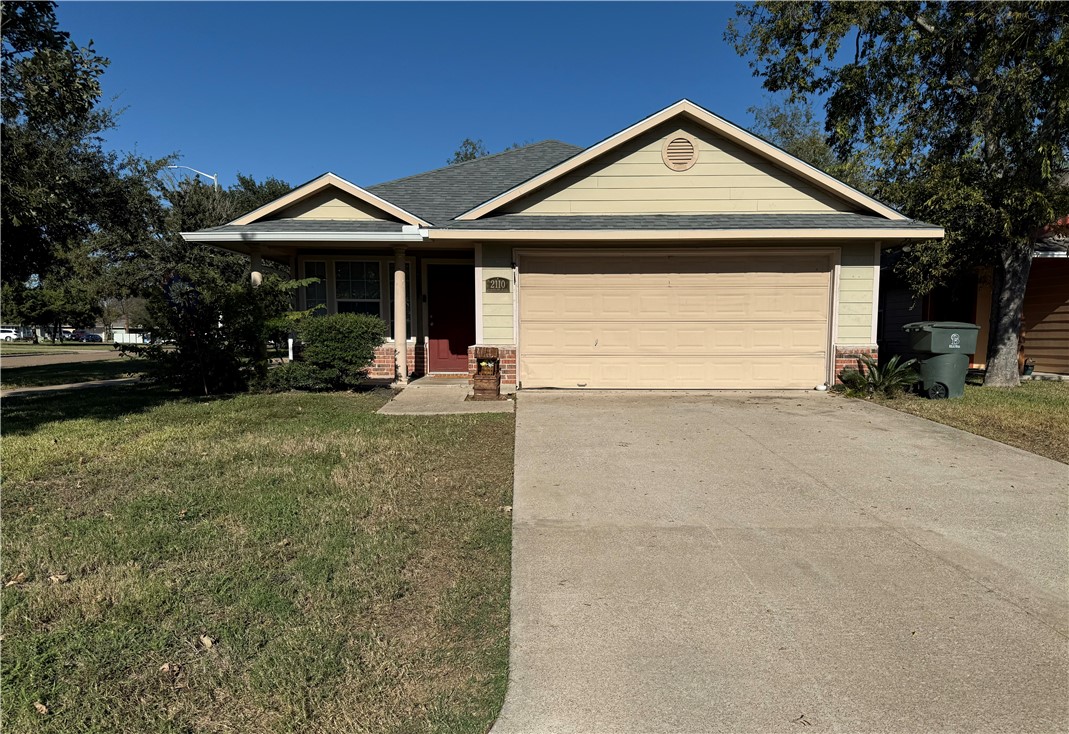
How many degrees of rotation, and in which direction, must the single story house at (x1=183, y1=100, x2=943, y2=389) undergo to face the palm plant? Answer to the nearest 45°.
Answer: approximately 90° to its left

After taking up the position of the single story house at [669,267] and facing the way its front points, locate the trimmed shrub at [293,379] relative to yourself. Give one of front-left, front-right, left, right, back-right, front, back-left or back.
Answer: right

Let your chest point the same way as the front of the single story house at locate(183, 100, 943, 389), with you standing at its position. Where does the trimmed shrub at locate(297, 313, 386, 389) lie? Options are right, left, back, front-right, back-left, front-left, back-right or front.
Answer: right

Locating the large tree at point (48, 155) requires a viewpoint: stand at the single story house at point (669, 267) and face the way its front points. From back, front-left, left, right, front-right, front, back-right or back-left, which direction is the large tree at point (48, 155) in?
right

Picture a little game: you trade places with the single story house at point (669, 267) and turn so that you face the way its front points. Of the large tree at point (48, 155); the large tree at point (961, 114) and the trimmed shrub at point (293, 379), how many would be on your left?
1

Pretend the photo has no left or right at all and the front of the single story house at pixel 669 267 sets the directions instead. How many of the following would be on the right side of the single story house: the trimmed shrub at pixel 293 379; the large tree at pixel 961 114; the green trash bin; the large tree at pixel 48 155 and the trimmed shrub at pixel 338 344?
3

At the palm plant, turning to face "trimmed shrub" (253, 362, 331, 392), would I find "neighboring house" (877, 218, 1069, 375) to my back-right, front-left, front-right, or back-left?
back-right

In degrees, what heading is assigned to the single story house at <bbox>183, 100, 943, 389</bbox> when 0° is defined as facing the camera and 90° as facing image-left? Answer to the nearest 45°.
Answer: approximately 0°

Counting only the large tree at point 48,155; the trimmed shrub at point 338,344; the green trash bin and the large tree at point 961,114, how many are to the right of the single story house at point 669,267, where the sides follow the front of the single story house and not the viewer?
2

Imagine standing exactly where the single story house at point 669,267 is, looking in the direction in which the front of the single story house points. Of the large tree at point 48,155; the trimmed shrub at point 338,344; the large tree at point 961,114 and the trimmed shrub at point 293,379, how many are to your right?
3

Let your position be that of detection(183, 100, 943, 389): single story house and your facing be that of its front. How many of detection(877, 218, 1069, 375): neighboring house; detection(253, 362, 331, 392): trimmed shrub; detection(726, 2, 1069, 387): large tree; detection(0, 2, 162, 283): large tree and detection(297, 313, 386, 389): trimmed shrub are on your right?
3

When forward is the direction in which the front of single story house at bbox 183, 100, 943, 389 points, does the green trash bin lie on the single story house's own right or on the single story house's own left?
on the single story house's own left

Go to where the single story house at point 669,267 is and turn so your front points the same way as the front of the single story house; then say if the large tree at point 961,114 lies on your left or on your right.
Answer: on your left
